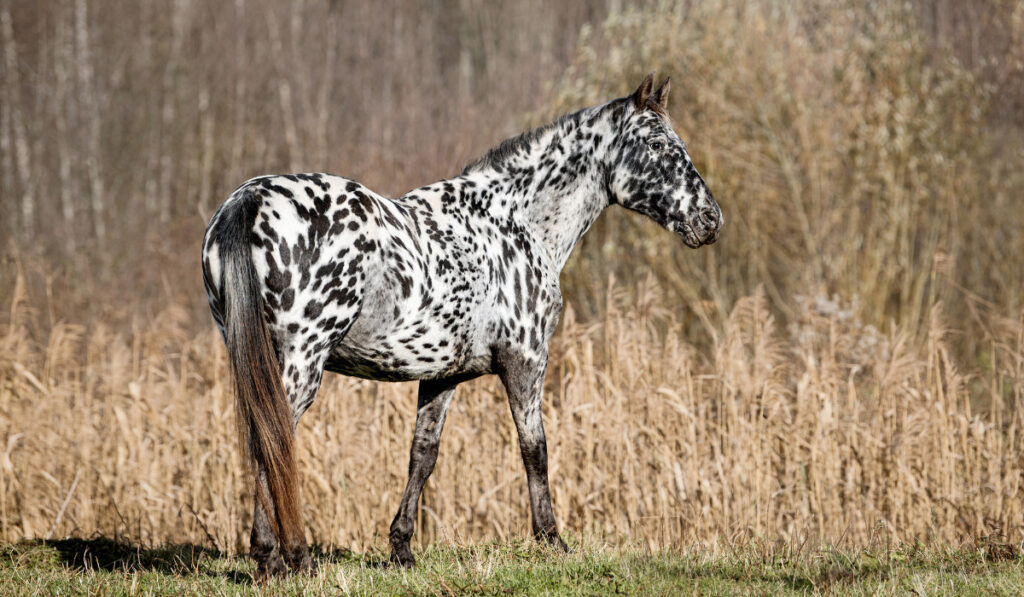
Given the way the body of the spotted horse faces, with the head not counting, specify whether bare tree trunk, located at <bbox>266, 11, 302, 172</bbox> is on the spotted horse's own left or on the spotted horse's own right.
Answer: on the spotted horse's own left

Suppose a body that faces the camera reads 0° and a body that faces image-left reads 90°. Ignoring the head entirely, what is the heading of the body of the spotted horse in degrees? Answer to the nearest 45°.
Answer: approximately 225°

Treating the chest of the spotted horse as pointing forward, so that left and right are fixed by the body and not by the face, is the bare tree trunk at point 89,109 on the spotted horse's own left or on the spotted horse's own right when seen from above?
on the spotted horse's own left

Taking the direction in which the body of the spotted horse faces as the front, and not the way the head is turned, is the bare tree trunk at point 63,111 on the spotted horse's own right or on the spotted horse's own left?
on the spotted horse's own left
